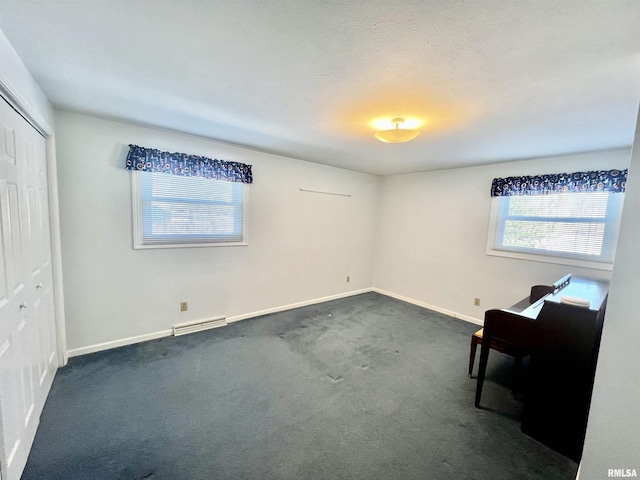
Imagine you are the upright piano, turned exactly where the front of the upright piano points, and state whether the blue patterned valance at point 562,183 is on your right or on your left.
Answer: on your right

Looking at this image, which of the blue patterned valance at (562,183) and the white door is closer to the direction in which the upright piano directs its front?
the white door

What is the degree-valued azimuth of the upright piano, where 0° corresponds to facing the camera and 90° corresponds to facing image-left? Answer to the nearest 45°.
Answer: approximately 90°

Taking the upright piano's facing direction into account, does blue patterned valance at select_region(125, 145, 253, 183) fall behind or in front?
in front

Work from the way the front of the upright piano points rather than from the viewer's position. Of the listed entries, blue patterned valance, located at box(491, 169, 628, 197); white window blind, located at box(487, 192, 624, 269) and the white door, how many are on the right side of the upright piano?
2

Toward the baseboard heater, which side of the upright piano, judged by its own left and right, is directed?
front

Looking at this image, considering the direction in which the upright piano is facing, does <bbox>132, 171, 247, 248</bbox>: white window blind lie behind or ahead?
ahead

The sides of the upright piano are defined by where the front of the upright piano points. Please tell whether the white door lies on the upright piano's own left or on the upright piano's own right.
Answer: on the upright piano's own left

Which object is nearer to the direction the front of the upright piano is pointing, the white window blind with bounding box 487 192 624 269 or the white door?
the white door

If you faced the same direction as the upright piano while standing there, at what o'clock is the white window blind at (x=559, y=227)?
The white window blind is roughly at 3 o'clock from the upright piano.
